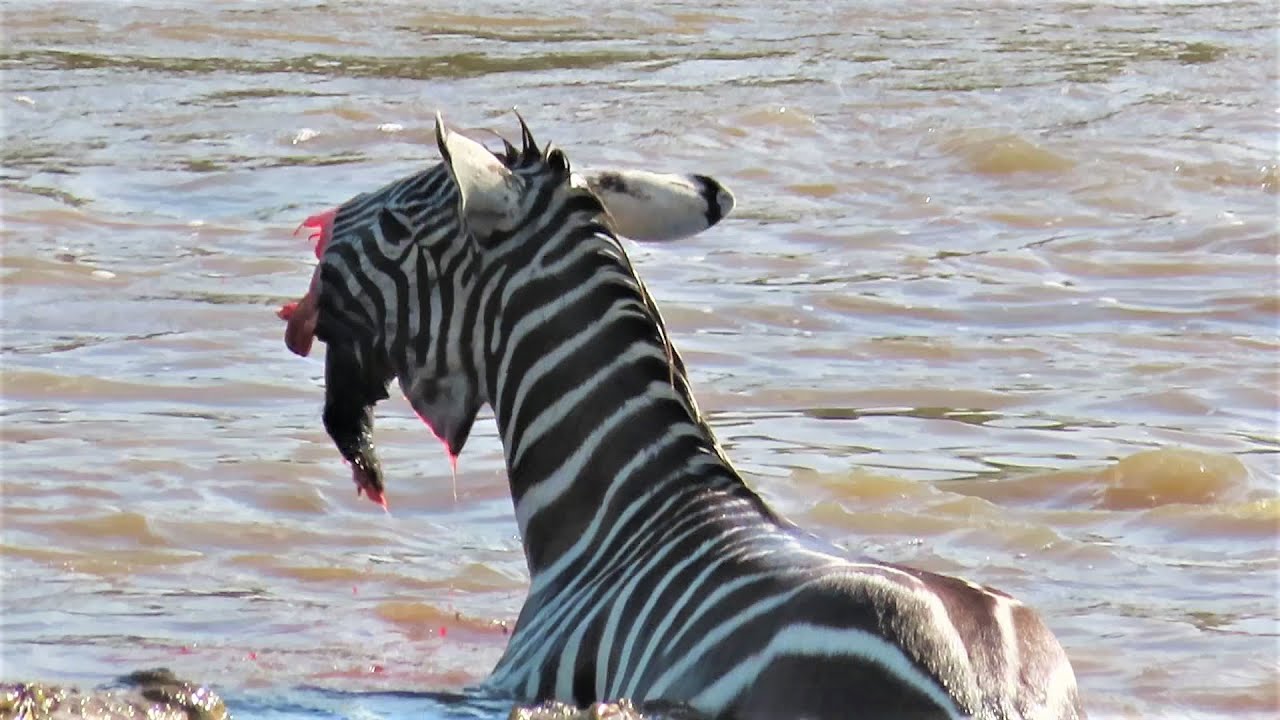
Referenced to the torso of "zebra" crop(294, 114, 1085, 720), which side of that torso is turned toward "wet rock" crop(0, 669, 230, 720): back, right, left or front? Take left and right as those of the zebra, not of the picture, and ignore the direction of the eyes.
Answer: left

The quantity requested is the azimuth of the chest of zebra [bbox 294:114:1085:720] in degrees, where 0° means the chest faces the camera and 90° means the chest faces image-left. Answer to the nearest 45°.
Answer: approximately 135°
